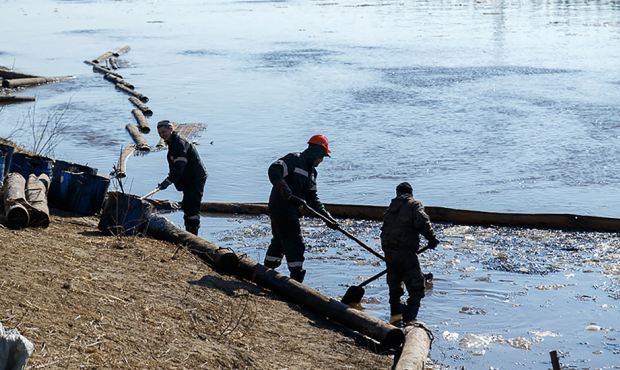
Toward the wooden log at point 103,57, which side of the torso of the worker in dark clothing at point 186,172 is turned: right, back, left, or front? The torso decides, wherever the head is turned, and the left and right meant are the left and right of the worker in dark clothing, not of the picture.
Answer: right

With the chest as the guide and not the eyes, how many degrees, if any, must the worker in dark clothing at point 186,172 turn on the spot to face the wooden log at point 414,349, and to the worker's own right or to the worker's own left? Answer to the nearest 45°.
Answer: approximately 135° to the worker's own left

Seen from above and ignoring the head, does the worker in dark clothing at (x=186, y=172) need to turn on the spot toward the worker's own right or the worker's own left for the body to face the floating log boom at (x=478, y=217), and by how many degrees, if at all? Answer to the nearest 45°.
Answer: approximately 180°

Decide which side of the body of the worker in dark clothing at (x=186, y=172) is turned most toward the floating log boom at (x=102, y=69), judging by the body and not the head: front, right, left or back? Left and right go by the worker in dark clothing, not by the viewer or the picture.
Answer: right

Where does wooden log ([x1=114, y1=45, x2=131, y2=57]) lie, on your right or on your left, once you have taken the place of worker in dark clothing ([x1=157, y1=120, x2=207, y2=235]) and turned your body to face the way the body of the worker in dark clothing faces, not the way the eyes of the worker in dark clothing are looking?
on your right

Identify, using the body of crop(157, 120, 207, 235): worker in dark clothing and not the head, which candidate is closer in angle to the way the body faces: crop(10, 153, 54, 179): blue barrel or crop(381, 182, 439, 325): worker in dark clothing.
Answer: the blue barrel

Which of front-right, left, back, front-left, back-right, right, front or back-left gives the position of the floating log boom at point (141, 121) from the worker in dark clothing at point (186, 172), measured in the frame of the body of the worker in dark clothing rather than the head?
right

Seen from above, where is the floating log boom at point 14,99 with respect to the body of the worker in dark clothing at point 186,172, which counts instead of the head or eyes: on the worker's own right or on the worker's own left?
on the worker's own right

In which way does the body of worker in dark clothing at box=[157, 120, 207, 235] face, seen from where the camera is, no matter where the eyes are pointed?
to the viewer's left

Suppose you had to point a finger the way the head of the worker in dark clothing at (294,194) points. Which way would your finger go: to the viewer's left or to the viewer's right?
to the viewer's right

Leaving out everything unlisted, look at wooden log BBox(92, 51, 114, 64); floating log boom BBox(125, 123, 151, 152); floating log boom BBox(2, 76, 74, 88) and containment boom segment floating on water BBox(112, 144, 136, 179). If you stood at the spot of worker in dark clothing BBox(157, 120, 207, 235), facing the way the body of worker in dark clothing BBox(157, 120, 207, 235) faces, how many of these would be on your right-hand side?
4

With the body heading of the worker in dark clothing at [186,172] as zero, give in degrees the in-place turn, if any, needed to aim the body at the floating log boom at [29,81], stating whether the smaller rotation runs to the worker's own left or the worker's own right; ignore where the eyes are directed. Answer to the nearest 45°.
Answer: approximately 90° to the worker's own right

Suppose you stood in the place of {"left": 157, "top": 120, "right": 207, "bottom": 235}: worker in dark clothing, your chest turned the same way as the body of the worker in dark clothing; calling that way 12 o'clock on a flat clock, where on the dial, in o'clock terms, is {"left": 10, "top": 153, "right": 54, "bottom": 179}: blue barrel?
The blue barrel is roughly at 1 o'clock from the worker in dark clothing.
